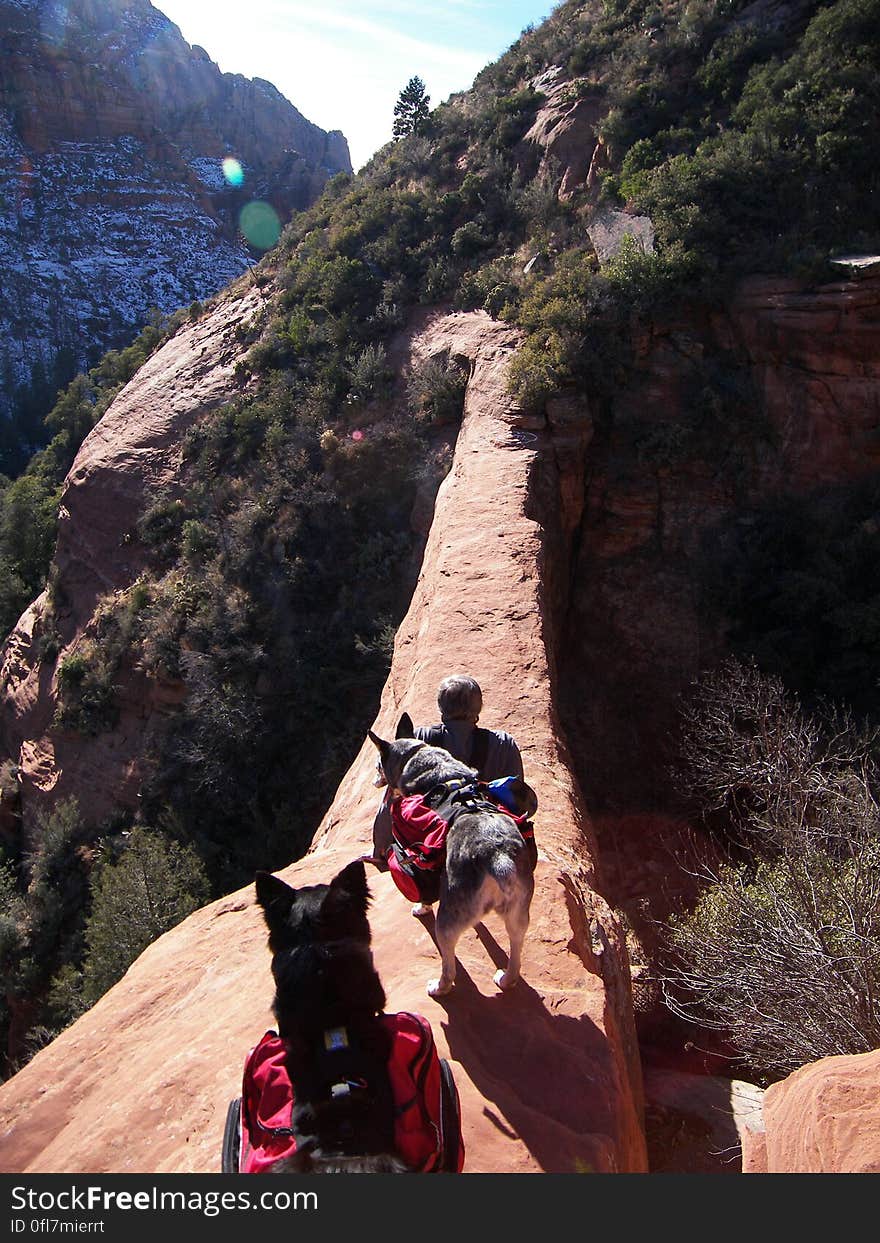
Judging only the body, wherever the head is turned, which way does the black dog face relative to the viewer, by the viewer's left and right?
facing away from the viewer

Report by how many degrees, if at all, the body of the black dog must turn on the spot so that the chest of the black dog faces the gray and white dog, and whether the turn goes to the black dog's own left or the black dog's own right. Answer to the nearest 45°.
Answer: approximately 45° to the black dog's own right

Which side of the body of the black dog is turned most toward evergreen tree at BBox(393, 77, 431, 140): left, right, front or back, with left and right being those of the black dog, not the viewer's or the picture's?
front

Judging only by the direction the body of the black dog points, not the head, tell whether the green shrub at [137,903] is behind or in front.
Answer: in front

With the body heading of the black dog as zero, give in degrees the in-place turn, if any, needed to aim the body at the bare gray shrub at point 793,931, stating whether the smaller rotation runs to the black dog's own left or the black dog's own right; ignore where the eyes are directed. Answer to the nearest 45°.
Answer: approximately 45° to the black dog's own right
